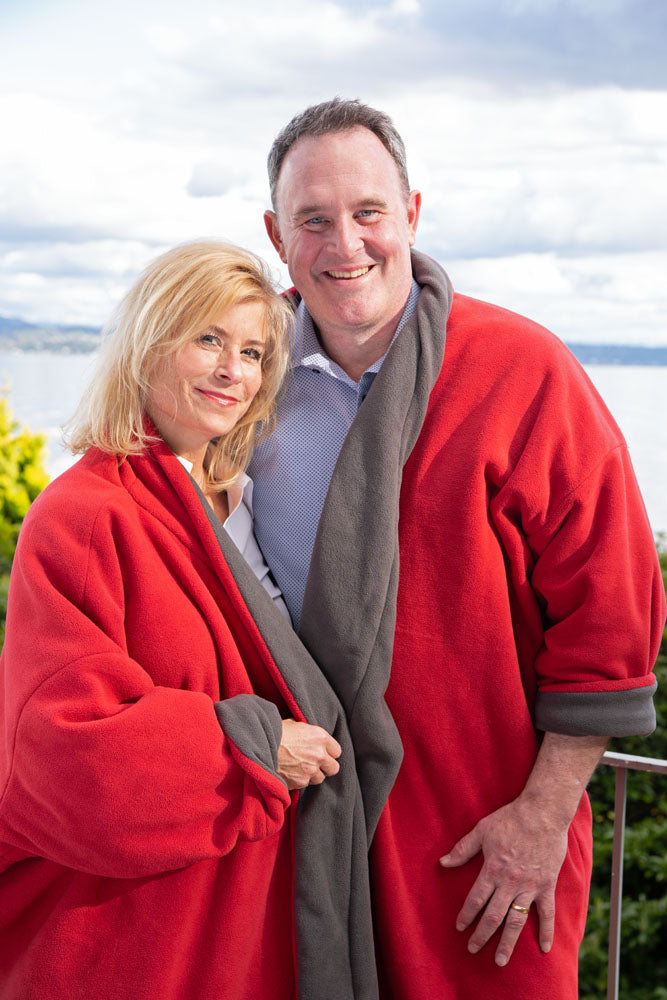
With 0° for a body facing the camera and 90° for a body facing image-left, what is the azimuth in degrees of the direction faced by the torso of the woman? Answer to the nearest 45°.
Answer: approximately 315°

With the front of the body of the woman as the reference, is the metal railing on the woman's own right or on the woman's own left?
on the woman's own left

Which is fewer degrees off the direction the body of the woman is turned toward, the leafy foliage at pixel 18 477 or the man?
the man

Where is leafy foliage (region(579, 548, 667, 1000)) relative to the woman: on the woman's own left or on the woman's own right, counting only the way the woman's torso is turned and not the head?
on the woman's own left

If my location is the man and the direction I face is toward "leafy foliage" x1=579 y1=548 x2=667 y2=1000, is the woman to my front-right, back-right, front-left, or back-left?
back-left

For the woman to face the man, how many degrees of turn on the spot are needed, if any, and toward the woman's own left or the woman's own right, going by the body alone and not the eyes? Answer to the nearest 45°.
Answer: approximately 45° to the woman's own left
